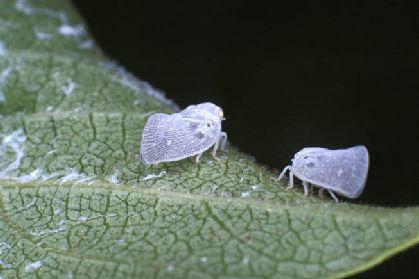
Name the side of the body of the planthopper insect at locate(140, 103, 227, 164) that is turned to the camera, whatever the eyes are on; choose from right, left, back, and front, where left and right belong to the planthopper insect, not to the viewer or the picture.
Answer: right

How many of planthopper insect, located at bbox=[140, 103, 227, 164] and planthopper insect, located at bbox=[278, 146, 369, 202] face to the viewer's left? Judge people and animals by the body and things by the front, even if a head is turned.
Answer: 1

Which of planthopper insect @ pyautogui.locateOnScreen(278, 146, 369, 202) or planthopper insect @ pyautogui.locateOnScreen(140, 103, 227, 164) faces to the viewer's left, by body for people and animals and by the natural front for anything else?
planthopper insect @ pyautogui.locateOnScreen(278, 146, 369, 202)

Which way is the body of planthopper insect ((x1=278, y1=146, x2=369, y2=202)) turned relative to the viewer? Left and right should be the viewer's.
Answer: facing to the left of the viewer

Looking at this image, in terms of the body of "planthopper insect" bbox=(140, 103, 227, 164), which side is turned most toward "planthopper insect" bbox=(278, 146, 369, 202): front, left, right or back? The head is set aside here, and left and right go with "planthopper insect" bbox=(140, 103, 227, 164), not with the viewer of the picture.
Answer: front

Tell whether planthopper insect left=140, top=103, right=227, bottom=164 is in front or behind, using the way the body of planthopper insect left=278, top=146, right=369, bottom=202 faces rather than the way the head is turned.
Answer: in front

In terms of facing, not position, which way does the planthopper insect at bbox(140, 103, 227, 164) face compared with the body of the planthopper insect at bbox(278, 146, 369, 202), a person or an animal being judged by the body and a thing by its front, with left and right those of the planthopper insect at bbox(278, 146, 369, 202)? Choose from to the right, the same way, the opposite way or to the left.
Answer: the opposite way
